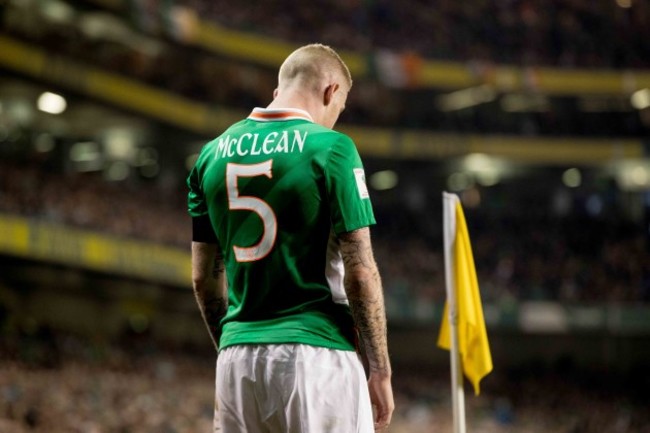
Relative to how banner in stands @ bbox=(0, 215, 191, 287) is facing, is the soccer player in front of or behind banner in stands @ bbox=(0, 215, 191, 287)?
in front

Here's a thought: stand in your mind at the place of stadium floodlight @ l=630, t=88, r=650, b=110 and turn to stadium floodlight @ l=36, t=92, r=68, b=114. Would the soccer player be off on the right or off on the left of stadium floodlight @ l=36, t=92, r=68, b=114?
left

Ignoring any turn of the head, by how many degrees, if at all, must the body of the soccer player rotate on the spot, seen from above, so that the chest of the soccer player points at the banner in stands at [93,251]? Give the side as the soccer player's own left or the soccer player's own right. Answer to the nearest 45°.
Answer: approximately 45° to the soccer player's own left

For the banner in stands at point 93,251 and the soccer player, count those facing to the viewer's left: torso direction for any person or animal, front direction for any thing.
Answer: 0

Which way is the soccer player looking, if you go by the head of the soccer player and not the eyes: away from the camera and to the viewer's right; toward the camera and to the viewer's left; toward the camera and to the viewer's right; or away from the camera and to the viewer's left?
away from the camera and to the viewer's right

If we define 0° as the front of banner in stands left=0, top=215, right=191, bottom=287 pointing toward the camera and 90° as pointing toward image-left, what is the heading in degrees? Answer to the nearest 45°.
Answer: approximately 315°

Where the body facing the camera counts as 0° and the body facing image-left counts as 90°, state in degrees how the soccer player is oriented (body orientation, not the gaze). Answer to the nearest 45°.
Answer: approximately 225°

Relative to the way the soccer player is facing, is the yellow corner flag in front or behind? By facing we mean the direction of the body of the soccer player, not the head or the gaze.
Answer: in front

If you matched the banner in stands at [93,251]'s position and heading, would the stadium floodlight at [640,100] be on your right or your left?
on your left
